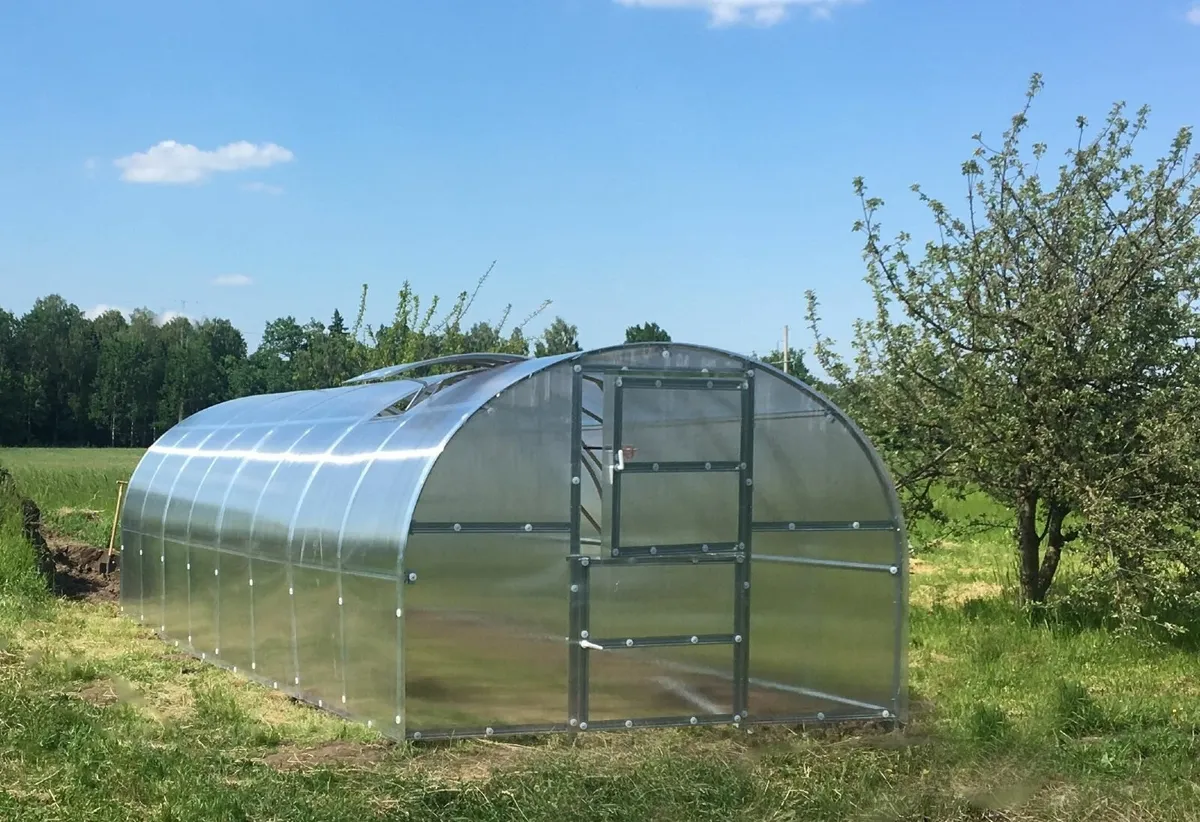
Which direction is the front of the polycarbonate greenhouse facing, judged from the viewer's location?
facing the viewer and to the right of the viewer

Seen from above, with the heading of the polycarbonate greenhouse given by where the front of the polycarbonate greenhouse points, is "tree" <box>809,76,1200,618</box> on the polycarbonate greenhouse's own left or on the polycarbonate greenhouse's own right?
on the polycarbonate greenhouse's own left
